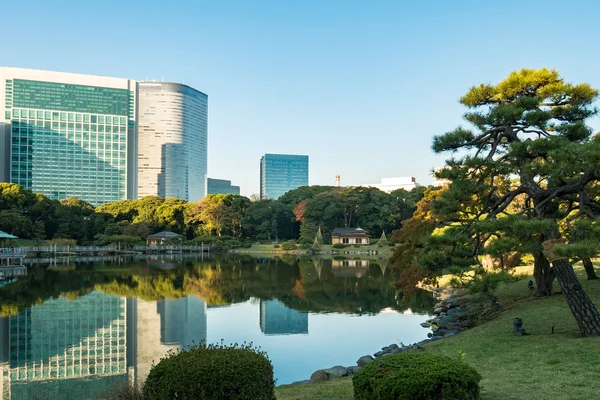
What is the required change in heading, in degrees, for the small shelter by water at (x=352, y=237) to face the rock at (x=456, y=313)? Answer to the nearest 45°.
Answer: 0° — it already faces it

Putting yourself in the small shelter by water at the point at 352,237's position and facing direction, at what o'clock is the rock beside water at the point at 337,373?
The rock beside water is roughly at 12 o'clock from the small shelter by water.

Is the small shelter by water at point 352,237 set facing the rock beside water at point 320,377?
yes

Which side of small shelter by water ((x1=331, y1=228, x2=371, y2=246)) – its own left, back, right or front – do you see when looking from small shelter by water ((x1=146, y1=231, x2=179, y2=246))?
right

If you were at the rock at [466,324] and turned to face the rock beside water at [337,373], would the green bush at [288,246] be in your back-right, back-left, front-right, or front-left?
back-right

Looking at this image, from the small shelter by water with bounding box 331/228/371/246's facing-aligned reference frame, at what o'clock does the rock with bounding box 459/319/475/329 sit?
The rock is roughly at 12 o'clock from the small shelter by water.

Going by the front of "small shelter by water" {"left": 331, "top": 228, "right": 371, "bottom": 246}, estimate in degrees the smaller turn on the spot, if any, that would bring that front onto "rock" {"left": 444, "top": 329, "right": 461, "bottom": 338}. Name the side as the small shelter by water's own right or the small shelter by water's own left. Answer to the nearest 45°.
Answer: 0° — it already faces it

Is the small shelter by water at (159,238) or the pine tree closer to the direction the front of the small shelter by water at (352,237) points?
the pine tree

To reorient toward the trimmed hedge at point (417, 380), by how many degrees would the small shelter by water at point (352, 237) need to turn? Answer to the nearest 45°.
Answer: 0° — it already faces it

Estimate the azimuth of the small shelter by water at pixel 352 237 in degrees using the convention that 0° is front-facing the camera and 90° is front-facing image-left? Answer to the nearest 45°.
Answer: approximately 0°

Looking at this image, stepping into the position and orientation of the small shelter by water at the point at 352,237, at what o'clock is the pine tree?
The pine tree is roughly at 12 o'clock from the small shelter by water.

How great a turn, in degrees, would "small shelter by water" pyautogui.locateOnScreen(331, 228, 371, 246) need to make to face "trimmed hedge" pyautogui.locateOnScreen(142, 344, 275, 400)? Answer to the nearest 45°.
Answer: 0° — it already faces it
